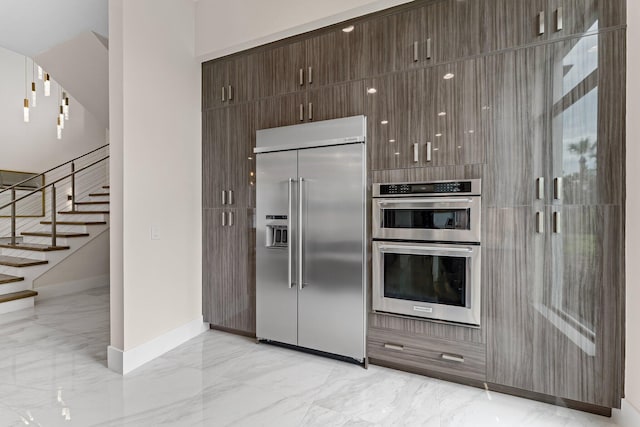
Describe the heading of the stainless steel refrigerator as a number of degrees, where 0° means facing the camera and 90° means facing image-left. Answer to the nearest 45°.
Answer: approximately 45°

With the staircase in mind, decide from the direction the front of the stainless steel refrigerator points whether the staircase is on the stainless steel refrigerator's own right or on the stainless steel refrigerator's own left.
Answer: on the stainless steel refrigerator's own right

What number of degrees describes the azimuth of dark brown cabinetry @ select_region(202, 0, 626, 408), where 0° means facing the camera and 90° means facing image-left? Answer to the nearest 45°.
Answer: approximately 45°

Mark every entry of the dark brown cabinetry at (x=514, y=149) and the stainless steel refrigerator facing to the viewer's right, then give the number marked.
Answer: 0

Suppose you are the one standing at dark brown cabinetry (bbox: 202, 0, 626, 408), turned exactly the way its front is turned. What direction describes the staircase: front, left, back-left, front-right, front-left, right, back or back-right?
front-right
